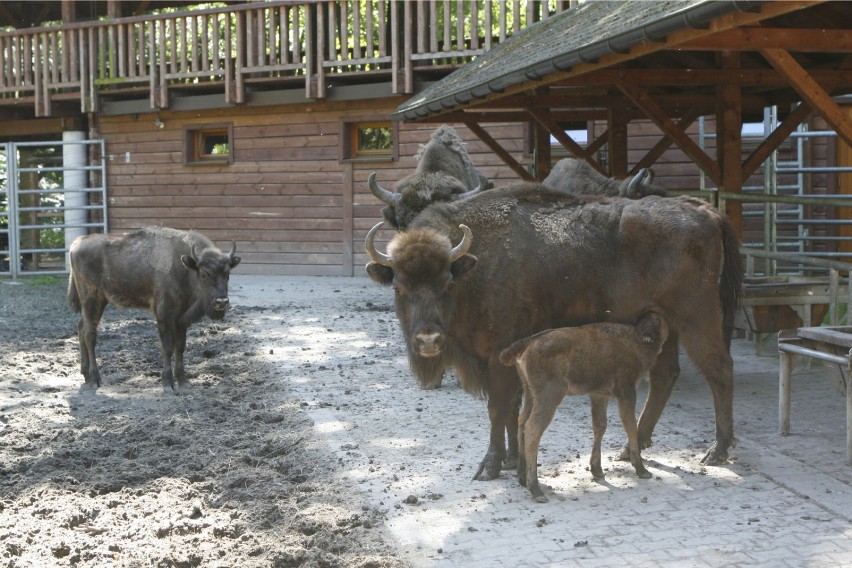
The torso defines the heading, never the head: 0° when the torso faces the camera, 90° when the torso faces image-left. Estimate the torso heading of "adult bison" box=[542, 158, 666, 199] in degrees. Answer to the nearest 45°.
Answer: approximately 270°

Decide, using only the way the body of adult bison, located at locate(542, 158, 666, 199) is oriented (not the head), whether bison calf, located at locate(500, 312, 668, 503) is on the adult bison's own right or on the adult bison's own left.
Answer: on the adult bison's own right

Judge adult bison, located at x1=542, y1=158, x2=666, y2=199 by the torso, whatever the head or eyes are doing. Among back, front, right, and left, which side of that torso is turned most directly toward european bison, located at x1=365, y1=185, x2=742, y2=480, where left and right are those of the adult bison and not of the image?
right

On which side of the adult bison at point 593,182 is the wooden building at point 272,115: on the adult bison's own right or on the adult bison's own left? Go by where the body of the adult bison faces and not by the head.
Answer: on the adult bison's own left

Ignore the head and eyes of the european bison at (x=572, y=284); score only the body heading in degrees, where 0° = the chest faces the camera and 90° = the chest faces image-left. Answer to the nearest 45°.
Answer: approximately 45°

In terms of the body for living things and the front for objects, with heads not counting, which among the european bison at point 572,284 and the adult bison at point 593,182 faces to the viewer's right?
the adult bison

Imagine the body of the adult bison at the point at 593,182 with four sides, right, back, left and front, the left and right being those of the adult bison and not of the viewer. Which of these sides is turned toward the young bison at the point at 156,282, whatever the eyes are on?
back

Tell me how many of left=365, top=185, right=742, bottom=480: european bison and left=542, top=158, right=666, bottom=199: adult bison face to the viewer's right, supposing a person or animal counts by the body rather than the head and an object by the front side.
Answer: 1

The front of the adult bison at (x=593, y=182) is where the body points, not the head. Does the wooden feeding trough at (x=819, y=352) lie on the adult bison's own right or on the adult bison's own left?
on the adult bison's own right
